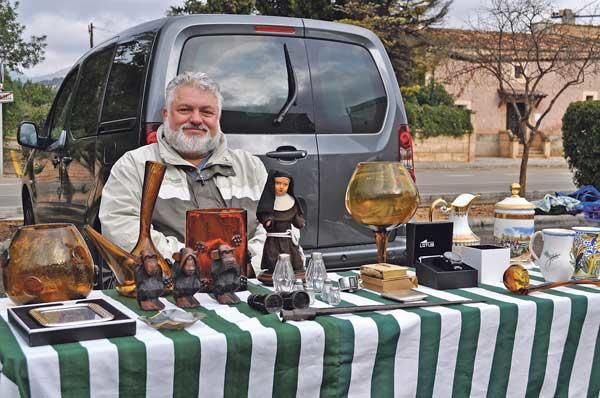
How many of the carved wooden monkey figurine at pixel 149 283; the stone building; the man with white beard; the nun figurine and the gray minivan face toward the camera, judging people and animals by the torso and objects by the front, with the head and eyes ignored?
4

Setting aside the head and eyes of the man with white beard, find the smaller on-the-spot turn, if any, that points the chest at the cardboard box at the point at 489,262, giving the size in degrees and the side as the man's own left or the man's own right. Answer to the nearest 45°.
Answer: approximately 45° to the man's own left

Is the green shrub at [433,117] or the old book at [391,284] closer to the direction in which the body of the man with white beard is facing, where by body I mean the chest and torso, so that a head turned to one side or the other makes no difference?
the old book

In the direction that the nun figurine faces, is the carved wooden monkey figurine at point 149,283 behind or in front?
in front

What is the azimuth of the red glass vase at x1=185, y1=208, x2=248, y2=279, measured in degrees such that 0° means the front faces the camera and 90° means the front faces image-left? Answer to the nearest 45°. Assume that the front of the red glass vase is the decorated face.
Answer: approximately 0°

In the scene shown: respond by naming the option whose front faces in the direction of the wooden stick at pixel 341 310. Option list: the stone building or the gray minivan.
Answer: the stone building

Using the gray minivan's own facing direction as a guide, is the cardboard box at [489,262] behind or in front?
behind

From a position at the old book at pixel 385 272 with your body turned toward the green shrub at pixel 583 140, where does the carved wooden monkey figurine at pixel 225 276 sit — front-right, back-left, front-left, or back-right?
back-left

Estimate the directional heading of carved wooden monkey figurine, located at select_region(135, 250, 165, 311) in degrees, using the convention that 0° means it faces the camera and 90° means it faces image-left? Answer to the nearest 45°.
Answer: approximately 0°

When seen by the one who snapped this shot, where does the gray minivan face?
facing away from the viewer and to the left of the viewer

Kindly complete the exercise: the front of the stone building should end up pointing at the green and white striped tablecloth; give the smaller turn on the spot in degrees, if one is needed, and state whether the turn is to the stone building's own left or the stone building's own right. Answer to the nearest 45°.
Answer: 0° — it already faces it
